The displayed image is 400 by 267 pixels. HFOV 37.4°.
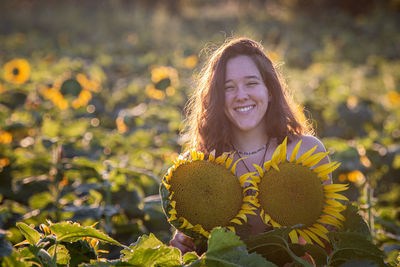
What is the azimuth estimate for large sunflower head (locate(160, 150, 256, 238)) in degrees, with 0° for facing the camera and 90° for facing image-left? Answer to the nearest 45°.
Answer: approximately 0°

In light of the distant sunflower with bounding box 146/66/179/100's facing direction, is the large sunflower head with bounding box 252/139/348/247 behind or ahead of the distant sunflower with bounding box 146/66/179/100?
ahead

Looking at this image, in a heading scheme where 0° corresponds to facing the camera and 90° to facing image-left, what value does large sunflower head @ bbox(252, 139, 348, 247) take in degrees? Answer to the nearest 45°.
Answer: approximately 0°

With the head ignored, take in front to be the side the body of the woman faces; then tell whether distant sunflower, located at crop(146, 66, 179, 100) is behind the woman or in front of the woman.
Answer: behind

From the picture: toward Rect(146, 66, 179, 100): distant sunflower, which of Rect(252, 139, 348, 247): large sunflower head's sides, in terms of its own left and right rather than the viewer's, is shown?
back

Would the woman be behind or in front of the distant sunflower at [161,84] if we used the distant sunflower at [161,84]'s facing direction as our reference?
in front
